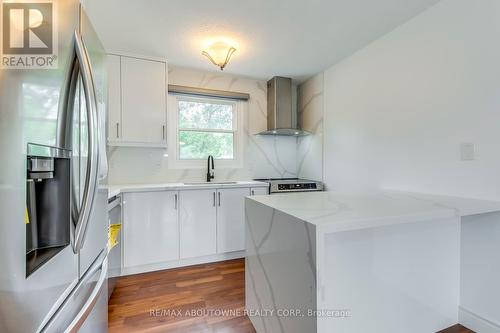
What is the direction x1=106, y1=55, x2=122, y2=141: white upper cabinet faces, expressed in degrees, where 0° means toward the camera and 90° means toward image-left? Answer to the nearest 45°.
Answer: approximately 0°

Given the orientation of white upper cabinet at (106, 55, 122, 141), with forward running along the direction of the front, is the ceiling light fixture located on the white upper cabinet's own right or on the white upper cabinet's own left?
on the white upper cabinet's own left

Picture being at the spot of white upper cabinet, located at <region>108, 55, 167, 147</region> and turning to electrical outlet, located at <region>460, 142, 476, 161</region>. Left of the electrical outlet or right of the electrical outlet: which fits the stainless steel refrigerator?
right

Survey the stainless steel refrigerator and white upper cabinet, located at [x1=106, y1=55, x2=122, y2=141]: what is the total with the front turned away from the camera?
0

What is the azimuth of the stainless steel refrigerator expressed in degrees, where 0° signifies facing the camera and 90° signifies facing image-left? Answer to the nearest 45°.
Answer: approximately 315°

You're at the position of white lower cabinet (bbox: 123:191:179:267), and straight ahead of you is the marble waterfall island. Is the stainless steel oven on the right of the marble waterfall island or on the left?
left

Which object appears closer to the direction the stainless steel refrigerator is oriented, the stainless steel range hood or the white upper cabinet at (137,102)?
the stainless steel range hood

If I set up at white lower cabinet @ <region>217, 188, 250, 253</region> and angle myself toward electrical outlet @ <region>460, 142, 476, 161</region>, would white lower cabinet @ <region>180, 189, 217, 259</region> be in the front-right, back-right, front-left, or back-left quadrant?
back-right

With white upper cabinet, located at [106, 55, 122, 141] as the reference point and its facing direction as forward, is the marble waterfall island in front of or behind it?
in front
